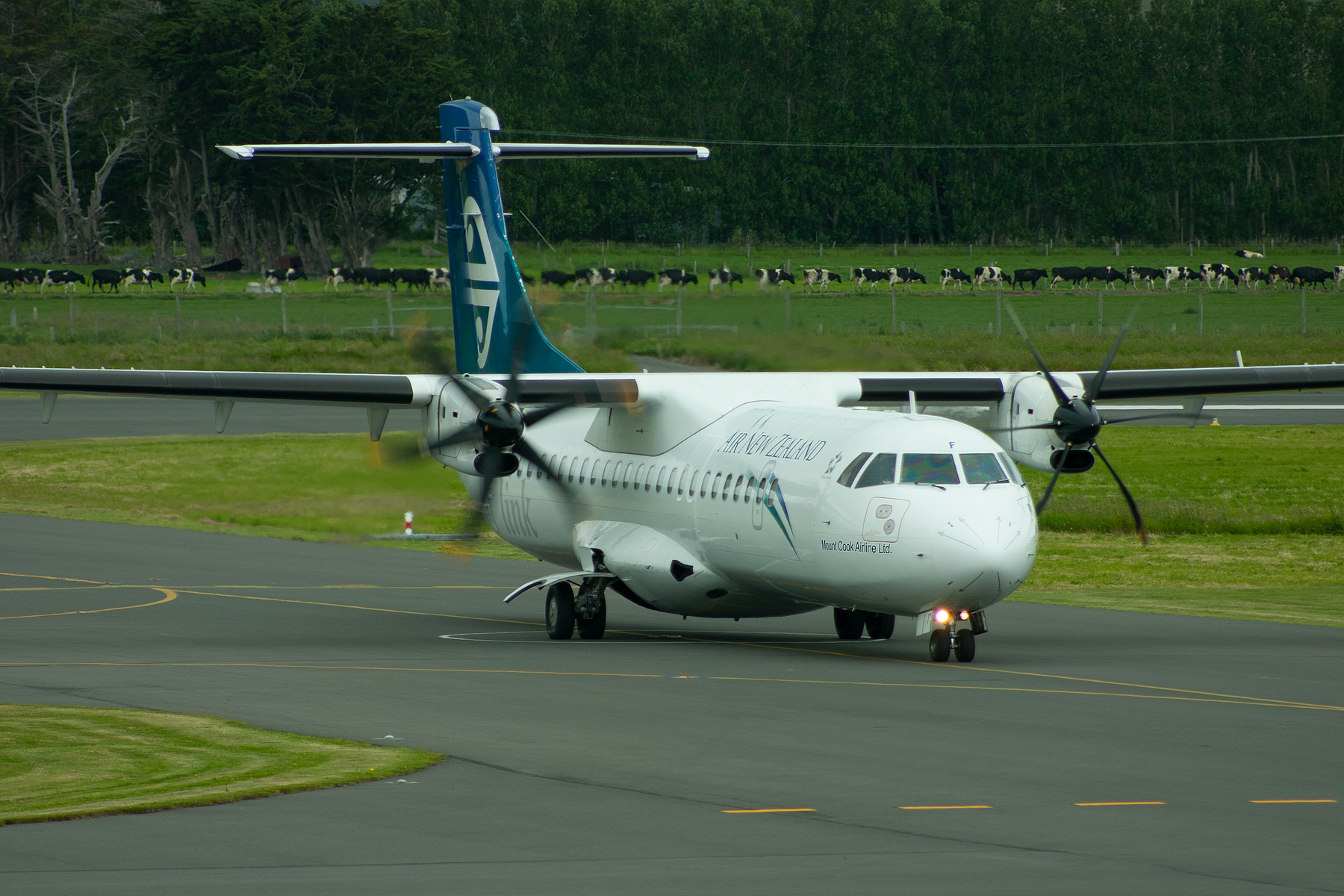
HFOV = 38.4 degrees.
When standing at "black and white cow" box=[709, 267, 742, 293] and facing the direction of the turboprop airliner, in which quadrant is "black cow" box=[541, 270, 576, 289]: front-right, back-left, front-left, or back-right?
back-right

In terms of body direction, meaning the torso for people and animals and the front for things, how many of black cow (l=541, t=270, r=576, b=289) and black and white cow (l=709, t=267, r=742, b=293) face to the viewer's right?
2

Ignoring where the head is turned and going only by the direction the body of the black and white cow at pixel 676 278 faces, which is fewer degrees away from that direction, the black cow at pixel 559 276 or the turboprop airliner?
the turboprop airliner

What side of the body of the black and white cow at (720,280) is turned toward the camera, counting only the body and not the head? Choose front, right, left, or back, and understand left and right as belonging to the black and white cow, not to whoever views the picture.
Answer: right

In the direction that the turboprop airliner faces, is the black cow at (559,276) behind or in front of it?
behind

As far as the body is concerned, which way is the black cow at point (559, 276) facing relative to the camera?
to the viewer's right

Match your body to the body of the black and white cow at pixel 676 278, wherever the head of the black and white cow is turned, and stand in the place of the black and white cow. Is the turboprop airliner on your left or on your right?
on your right

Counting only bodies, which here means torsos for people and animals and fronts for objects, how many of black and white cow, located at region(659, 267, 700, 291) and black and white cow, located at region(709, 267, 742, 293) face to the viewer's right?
2
